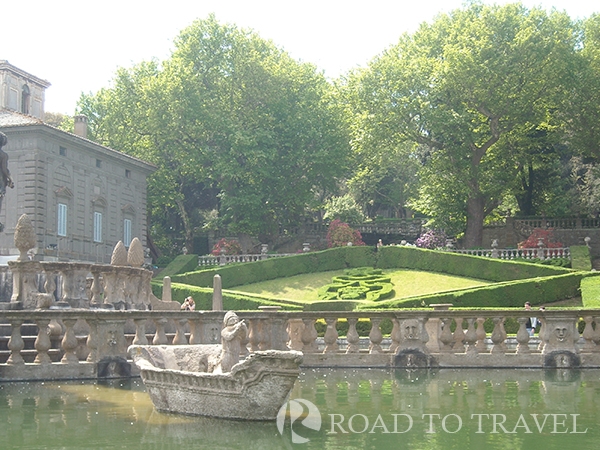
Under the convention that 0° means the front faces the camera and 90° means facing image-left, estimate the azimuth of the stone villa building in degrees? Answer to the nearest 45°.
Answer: approximately 315°

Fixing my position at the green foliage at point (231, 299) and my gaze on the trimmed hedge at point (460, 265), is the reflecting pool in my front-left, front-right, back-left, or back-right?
back-right

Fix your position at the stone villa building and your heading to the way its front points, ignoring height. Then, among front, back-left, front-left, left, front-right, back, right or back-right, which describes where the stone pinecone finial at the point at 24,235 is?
front-right

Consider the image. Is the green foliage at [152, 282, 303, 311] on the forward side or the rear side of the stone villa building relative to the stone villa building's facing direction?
on the forward side

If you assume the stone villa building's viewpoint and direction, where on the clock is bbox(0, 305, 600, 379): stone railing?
The stone railing is roughly at 1 o'clock from the stone villa building.

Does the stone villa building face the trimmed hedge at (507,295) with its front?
yes

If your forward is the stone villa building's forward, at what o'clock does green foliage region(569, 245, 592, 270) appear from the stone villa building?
The green foliage is roughly at 11 o'clock from the stone villa building.

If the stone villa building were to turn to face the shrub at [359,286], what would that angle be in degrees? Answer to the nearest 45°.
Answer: approximately 45° to its left

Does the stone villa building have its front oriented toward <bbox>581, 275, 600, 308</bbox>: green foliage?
yes
